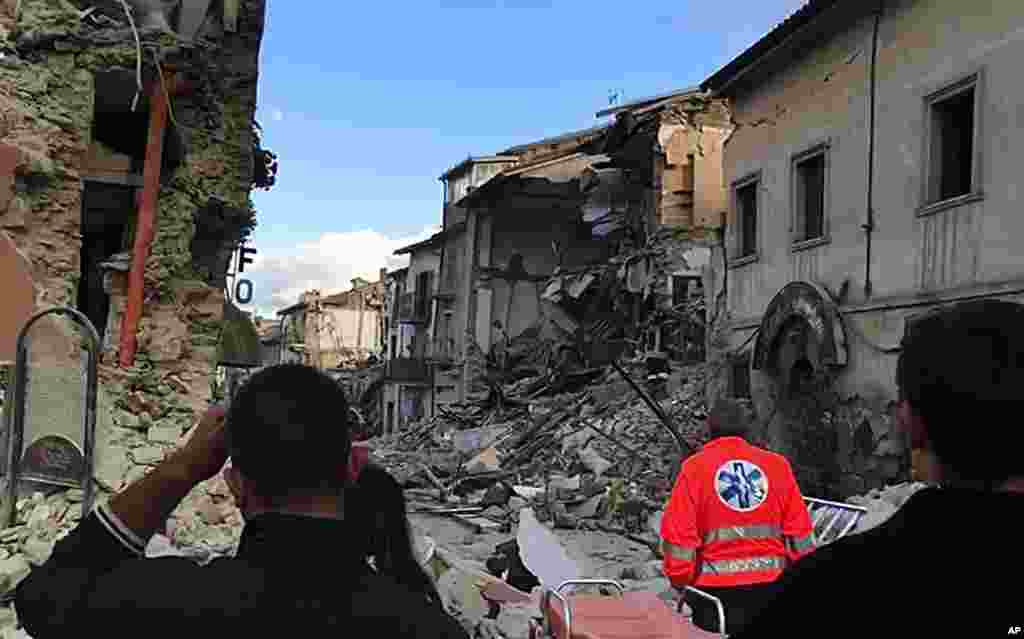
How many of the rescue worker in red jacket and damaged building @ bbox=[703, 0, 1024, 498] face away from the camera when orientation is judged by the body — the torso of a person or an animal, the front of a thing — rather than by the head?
1

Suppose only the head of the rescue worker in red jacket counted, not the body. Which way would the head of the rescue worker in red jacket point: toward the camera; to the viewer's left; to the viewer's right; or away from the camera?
away from the camera

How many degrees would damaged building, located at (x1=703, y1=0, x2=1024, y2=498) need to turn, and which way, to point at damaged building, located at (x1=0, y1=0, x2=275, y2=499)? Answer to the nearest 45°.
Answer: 0° — it already faces it

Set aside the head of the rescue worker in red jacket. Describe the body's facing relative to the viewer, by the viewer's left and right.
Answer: facing away from the viewer

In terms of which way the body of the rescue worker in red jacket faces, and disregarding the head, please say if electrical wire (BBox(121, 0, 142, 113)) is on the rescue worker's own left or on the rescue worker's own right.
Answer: on the rescue worker's own left

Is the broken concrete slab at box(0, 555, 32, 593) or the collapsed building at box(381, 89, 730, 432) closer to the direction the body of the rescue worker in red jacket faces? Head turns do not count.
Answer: the collapsed building

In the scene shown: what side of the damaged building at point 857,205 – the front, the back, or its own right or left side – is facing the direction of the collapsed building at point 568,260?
right

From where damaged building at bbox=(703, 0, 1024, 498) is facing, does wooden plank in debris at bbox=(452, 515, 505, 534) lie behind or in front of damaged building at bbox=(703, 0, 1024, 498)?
in front

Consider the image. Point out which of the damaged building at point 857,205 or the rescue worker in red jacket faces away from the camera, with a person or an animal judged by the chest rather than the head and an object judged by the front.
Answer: the rescue worker in red jacket

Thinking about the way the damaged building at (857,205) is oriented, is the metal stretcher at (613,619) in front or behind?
in front
